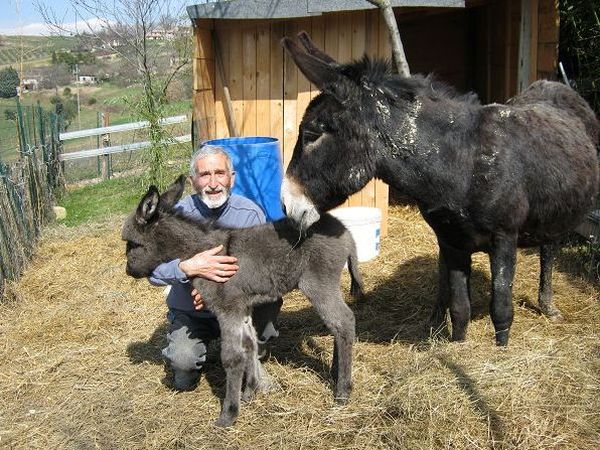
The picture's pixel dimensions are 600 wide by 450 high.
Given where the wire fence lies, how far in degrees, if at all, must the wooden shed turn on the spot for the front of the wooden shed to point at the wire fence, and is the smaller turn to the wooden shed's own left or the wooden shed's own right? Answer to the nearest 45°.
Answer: approximately 90° to the wooden shed's own right

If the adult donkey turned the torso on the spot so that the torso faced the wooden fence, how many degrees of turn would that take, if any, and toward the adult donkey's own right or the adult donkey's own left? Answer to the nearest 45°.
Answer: approximately 90° to the adult donkey's own right

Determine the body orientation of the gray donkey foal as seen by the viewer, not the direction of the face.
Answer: to the viewer's left

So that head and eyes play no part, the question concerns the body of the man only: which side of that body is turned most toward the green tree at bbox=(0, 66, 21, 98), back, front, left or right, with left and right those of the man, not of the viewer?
back

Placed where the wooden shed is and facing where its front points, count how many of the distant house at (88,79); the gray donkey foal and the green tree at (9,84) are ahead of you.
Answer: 1

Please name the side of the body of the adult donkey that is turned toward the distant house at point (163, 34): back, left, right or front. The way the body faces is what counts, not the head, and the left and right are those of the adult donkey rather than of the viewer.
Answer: right

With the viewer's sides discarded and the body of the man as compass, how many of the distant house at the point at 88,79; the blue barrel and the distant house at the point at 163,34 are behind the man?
3

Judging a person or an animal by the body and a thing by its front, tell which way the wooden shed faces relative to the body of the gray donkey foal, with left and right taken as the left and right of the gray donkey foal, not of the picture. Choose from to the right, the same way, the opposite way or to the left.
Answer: to the left

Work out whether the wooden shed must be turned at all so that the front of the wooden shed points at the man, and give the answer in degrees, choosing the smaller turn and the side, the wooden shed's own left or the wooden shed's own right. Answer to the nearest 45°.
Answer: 0° — it already faces them

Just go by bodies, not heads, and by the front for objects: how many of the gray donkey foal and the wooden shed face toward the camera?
1

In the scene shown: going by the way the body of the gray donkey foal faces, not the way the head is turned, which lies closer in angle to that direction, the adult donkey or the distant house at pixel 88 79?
the distant house
